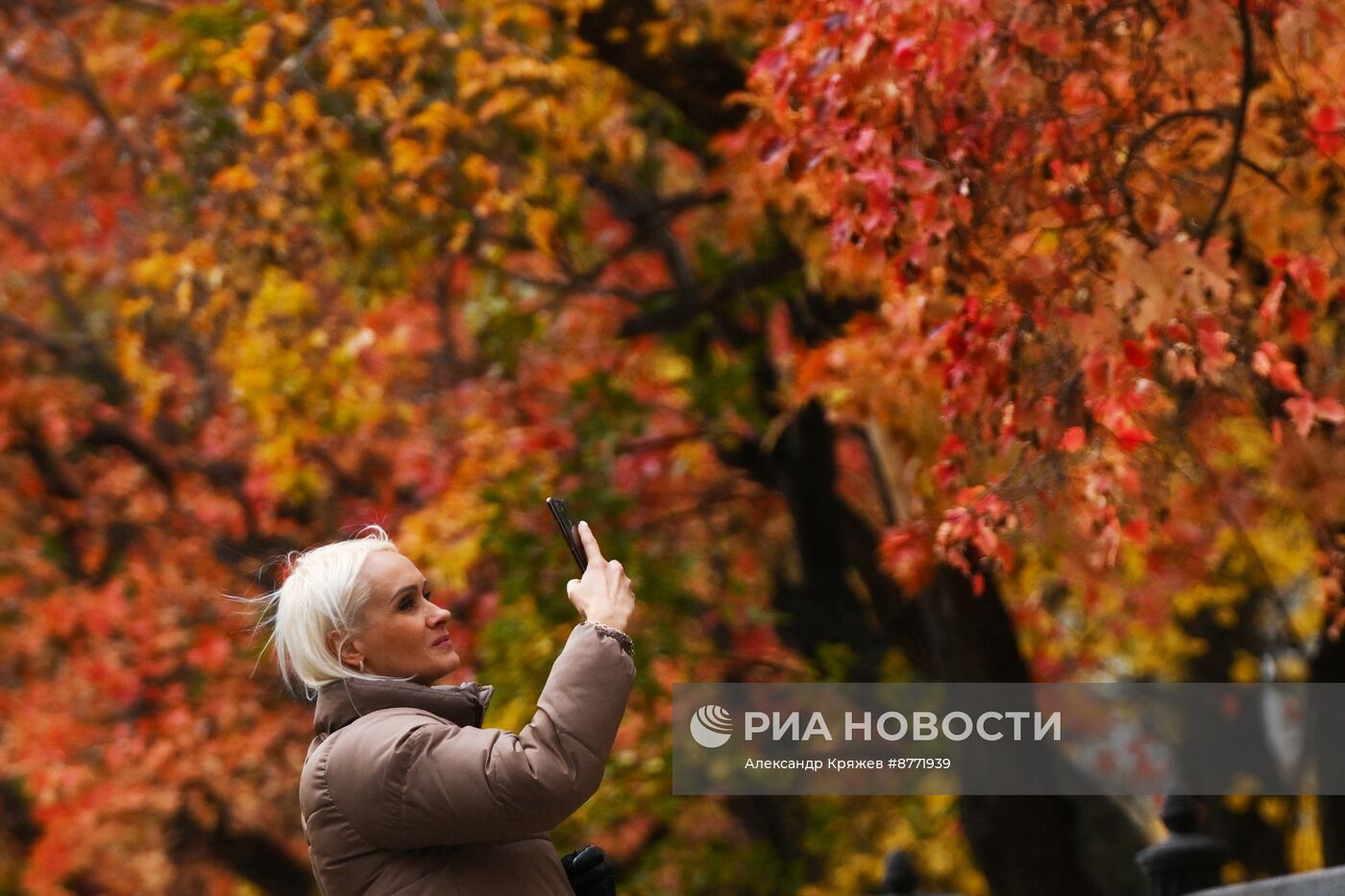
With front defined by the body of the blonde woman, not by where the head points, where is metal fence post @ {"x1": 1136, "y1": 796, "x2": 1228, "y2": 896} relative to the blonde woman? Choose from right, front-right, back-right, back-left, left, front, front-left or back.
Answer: front-left

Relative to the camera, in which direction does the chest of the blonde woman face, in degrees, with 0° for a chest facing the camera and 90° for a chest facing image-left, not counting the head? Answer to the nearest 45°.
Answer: approximately 270°
